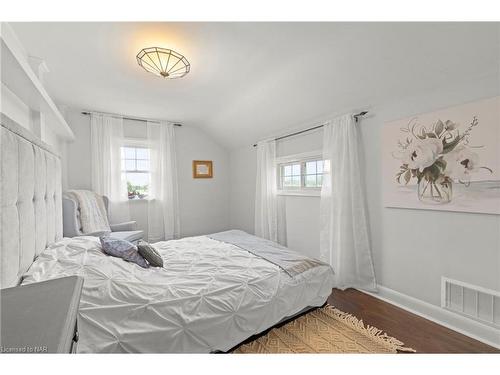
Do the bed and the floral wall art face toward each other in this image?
yes

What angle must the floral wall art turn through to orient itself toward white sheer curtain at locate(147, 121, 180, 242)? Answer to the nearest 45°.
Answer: approximately 45° to its right

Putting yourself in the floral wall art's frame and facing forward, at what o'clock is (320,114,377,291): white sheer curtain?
The white sheer curtain is roughly at 2 o'clock from the floral wall art.

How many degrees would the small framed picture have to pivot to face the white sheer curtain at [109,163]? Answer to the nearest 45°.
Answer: approximately 45° to its right

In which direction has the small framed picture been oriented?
toward the camera

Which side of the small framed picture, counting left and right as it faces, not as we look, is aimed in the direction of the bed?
front

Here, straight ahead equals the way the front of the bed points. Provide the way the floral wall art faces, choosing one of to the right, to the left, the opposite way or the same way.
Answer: the opposite way

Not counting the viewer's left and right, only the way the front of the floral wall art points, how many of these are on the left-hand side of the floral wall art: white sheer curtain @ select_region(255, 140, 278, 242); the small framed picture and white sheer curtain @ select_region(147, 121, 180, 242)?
0

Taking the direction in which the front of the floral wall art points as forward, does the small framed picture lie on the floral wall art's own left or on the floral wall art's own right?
on the floral wall art's own right

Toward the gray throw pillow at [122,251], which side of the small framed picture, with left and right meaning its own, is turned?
front

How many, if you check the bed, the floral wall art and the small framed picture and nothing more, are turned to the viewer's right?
1

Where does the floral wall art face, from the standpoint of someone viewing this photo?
facing the viewer and to the left of the viewer

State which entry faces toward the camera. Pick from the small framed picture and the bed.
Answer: the small framed picture

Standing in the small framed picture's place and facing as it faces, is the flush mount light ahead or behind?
ahead

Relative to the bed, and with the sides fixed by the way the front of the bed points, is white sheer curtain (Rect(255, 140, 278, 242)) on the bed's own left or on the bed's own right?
on the bed's own left

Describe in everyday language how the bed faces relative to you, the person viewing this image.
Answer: facing to the right of the viewer

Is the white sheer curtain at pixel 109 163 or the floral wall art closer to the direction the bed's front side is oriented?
the floral wall art

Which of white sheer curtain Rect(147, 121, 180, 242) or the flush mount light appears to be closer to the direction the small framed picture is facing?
the flush mount light
